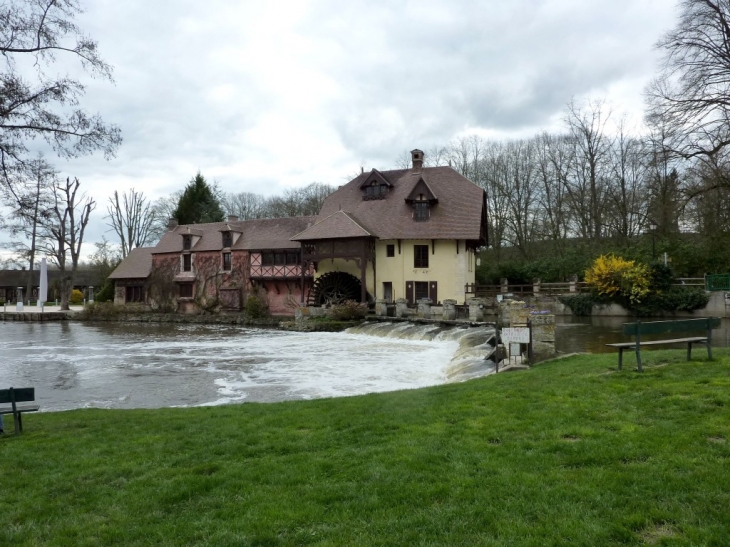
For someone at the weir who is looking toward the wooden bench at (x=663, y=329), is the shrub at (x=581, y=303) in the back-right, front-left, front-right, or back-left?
back-left

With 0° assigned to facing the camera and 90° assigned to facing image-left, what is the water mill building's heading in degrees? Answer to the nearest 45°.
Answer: approximately 0°

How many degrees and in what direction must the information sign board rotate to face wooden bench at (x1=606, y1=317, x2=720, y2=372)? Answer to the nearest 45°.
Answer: approximately 45° to its left

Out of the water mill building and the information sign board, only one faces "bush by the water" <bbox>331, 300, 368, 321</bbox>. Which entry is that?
the water mill building

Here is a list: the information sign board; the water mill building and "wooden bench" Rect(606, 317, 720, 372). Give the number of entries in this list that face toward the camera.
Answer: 2

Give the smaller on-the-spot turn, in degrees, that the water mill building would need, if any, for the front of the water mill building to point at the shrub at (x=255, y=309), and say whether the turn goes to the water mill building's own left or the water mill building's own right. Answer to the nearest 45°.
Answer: approximately 90° to the water mill building's own right

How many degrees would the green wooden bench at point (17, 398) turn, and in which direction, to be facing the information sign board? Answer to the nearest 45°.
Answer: approximately 45° to its right

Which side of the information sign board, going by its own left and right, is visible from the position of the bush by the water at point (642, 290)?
back

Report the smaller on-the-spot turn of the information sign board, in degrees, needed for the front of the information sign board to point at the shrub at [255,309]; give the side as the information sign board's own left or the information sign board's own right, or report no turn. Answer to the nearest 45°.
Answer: approximately 135° to the information sign board's own right

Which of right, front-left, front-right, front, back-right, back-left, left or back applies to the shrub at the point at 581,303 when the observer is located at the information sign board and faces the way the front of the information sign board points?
back

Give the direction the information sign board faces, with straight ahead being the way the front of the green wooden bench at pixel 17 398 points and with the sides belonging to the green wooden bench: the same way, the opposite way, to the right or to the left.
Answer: the opposite way

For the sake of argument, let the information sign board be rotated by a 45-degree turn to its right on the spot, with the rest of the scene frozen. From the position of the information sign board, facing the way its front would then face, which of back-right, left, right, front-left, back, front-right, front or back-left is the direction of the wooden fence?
back-right

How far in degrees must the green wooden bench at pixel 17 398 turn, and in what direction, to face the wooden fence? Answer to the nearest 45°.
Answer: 0° — it already faces it
